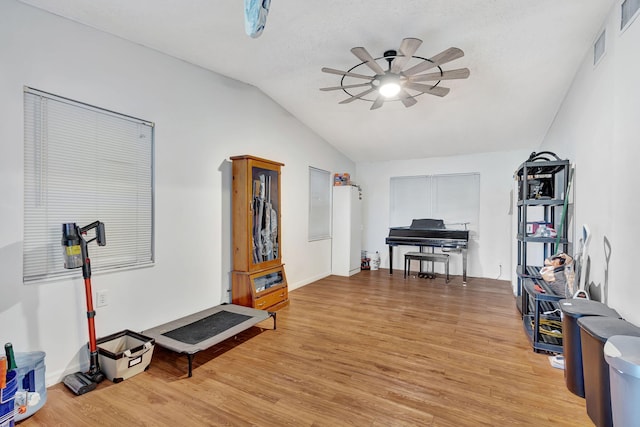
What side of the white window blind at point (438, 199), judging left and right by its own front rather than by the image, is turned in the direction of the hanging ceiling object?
front

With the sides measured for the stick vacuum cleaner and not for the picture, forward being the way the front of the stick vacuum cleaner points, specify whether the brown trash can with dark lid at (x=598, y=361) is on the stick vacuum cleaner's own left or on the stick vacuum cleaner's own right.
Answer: on the stick vacuum cleaner's own left

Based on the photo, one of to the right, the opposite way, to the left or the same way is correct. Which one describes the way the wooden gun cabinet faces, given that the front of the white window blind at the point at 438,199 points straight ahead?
to the left

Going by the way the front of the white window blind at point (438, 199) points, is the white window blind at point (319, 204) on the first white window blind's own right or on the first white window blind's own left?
on the first white window blind's own right

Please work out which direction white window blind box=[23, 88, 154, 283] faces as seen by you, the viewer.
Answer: facing the viewer and to the right of the viewer

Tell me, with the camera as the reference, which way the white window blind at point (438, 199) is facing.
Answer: facing the viewer

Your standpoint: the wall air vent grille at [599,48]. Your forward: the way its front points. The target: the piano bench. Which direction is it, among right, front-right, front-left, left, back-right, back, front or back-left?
front-right

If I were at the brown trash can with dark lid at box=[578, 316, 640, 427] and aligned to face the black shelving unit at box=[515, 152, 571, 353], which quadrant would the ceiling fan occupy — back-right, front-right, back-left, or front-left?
front-left

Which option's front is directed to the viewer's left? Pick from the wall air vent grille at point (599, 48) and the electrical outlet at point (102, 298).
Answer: the wall air vent grille

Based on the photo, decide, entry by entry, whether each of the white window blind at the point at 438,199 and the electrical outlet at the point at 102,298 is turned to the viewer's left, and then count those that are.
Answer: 0

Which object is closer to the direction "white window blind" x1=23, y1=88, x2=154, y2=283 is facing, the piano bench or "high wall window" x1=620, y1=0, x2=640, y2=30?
the high wall window

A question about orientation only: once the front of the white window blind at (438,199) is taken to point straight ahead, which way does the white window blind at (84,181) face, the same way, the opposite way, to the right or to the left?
to the left

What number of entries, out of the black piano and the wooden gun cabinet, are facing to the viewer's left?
0

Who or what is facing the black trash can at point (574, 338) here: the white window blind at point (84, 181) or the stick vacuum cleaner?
the white window blind

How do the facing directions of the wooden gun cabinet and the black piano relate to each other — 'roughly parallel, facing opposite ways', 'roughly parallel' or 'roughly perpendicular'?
roughly perpendicular

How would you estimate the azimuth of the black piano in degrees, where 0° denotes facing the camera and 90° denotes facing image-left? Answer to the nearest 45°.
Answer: approximately 0°

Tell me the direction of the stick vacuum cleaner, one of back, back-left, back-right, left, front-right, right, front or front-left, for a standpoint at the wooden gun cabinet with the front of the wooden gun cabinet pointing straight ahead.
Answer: right

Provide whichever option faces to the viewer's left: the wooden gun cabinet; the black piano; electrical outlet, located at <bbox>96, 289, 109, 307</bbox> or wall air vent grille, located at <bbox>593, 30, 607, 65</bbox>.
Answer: the wall air vent grille
